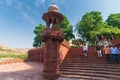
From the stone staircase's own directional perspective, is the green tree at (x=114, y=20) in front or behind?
behind

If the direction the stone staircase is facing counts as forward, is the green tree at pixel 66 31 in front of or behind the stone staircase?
behind

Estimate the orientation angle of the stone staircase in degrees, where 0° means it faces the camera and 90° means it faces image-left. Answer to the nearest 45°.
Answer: approximately 0°

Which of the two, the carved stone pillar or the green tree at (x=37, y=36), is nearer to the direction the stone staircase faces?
the carved stone pillar

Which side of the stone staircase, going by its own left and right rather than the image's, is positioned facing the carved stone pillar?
right

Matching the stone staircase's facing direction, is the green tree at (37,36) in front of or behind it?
behind

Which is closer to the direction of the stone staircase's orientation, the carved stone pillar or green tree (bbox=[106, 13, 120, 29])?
the carved stone pillar

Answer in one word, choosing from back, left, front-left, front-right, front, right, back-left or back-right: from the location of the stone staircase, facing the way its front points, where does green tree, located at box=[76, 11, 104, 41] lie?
back
